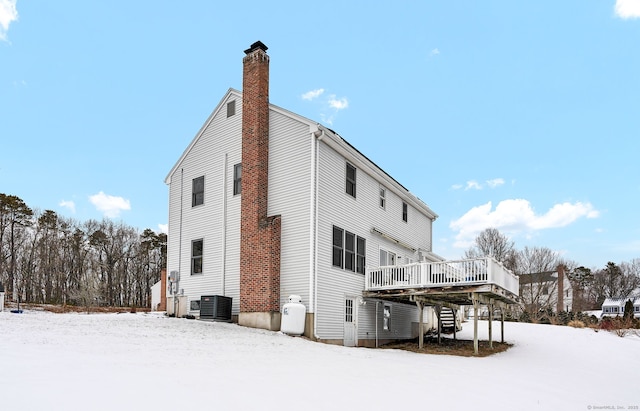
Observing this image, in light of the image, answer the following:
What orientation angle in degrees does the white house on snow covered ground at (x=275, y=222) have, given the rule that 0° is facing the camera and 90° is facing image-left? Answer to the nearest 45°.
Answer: approximately 135°
